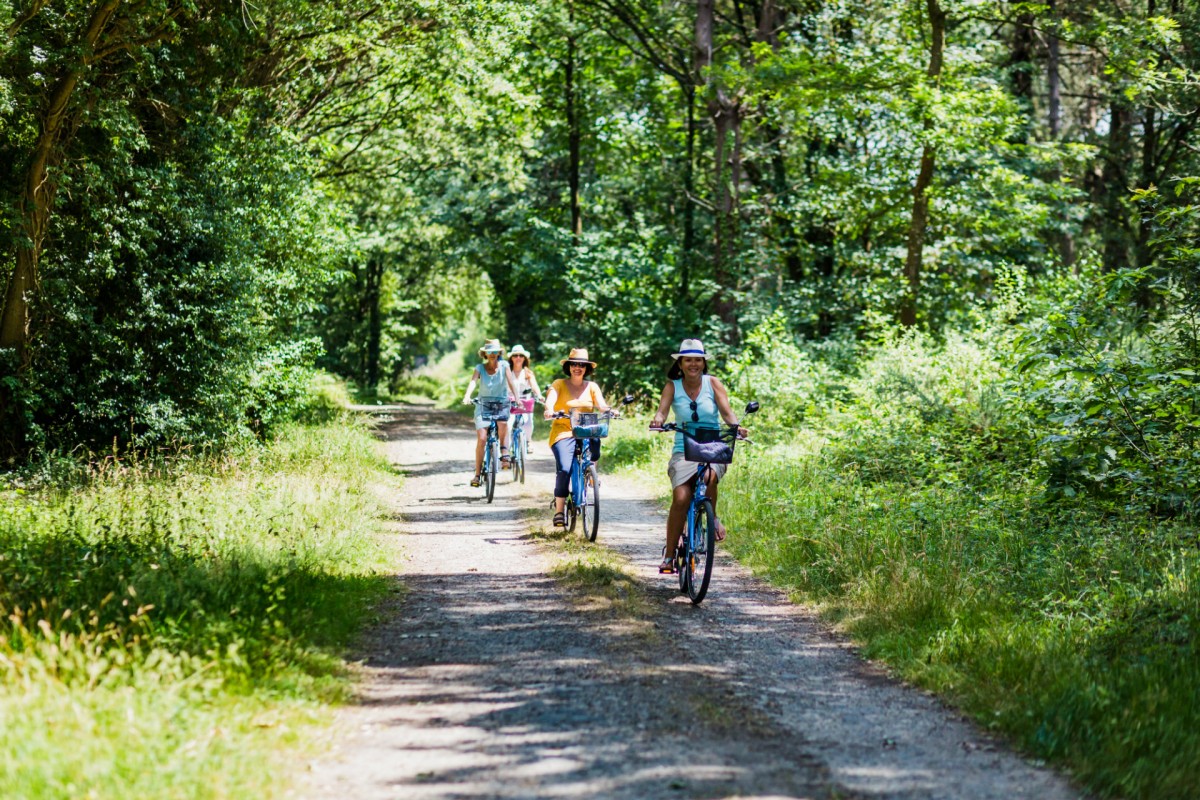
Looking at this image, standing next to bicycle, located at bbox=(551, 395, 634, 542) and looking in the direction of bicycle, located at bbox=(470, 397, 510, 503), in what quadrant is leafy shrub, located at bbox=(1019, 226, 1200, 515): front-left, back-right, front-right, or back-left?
back-right

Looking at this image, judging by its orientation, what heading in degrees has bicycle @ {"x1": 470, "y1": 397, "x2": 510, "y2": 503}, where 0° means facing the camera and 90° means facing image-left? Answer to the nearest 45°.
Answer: approximately 0°

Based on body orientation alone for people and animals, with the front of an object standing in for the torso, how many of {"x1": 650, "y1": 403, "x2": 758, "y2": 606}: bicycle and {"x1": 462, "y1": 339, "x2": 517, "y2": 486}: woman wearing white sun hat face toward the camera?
2

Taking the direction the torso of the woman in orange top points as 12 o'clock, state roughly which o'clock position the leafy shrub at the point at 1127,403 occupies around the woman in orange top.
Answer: The leafy shrub is roughly at 10 o'clock from the woman in orange top.

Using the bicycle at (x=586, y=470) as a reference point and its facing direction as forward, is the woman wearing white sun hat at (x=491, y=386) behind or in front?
behind

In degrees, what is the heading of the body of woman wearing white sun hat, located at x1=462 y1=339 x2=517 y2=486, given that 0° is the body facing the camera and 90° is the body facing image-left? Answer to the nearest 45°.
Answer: approximately 0°

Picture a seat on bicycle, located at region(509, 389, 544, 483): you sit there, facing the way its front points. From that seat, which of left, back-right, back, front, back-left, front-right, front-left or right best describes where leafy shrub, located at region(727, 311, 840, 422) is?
back-left

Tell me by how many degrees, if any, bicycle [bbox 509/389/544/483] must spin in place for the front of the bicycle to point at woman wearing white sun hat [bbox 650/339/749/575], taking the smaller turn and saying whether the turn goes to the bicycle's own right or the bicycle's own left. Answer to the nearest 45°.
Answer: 0° — it already faces them
